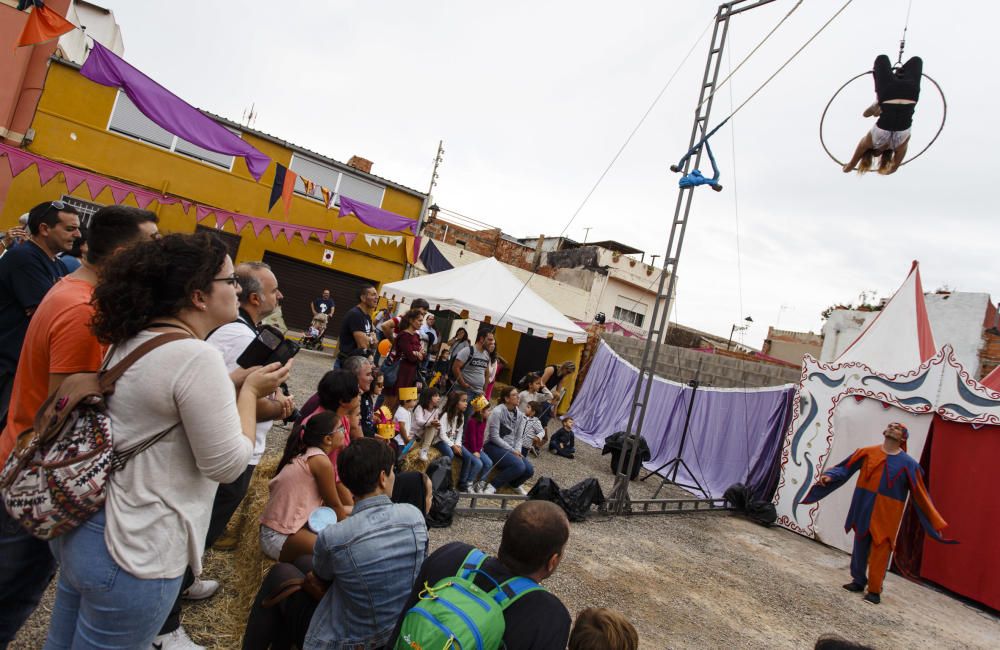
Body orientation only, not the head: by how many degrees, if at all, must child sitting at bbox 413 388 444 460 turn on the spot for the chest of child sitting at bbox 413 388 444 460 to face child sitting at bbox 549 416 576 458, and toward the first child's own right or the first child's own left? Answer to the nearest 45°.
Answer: approximately 90° to the first child's own left

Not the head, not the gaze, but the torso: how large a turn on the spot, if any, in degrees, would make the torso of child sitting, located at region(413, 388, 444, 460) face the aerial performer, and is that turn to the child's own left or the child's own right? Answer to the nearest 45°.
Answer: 0° — they already face them

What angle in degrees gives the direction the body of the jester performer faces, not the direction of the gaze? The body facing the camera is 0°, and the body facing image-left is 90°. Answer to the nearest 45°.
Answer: approximately 45°

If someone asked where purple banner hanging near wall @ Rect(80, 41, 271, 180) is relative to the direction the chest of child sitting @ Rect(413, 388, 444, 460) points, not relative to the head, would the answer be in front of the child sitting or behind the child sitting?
behind

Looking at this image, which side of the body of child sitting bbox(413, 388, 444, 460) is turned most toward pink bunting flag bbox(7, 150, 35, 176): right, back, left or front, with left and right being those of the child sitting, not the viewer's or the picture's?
back

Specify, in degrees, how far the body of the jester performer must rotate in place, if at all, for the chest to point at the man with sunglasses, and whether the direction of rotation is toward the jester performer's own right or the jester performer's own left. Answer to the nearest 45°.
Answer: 0° — they already face them

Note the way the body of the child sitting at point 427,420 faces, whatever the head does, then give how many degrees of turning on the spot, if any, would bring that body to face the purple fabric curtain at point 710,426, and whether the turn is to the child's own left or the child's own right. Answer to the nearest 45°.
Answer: approximately 90° to the child's own left

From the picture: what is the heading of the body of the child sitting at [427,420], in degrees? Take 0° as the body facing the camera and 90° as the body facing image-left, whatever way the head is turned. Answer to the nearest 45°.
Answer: approximately 315°

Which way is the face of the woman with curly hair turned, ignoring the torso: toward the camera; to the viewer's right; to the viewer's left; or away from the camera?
to the viewer's right
